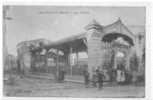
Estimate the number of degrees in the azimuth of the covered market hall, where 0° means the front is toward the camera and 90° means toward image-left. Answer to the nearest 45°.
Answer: approximately 315°
